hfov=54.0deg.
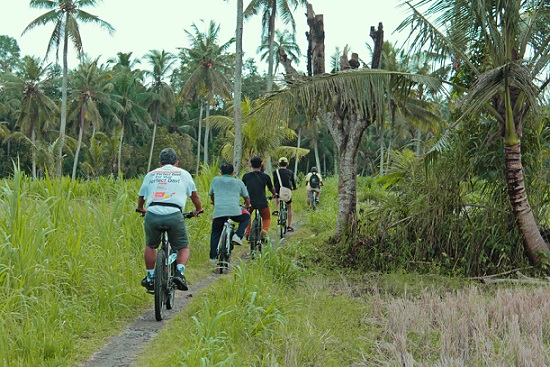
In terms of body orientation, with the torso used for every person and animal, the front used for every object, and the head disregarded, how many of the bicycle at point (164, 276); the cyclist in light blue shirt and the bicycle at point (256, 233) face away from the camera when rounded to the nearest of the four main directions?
3

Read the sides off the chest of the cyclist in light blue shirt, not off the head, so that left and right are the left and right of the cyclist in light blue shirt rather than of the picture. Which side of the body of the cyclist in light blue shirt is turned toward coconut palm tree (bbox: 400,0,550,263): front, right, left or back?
right

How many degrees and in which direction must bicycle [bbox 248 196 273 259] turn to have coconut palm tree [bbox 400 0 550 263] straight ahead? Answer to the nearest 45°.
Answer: approximately 90° to its right

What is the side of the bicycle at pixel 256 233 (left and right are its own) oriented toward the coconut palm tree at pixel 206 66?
front

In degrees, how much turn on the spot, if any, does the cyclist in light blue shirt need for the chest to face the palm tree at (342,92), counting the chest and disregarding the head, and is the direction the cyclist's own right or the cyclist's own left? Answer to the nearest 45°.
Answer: approximately 90° to the cyclist's own right

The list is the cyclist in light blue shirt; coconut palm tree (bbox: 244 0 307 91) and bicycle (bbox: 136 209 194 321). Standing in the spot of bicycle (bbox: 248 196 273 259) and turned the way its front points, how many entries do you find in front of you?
1

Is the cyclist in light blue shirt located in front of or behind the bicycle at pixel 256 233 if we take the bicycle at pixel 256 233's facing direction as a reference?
behind

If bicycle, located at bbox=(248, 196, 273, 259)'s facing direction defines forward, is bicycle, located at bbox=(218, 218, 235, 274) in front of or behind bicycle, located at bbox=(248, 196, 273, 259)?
behind

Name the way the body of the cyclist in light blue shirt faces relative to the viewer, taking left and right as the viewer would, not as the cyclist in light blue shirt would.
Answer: facing away from the viewer

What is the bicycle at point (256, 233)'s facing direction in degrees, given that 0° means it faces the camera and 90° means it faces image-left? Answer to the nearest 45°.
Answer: approximately 180°

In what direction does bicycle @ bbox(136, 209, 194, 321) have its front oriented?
away from the camera

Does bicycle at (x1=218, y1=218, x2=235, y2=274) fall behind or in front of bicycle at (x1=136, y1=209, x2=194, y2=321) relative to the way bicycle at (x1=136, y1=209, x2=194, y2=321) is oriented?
in front

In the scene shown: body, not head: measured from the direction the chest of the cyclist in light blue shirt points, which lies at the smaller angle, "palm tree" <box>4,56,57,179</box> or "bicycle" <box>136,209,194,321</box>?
the palm tree

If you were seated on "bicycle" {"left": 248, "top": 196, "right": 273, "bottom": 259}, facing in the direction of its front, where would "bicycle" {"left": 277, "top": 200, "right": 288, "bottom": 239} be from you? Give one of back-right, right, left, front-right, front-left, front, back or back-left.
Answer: front

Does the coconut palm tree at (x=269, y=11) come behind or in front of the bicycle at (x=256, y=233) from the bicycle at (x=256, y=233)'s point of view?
in front

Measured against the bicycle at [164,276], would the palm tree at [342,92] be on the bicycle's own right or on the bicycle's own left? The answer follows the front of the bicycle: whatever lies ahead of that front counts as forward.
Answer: on the bicycle's own right
